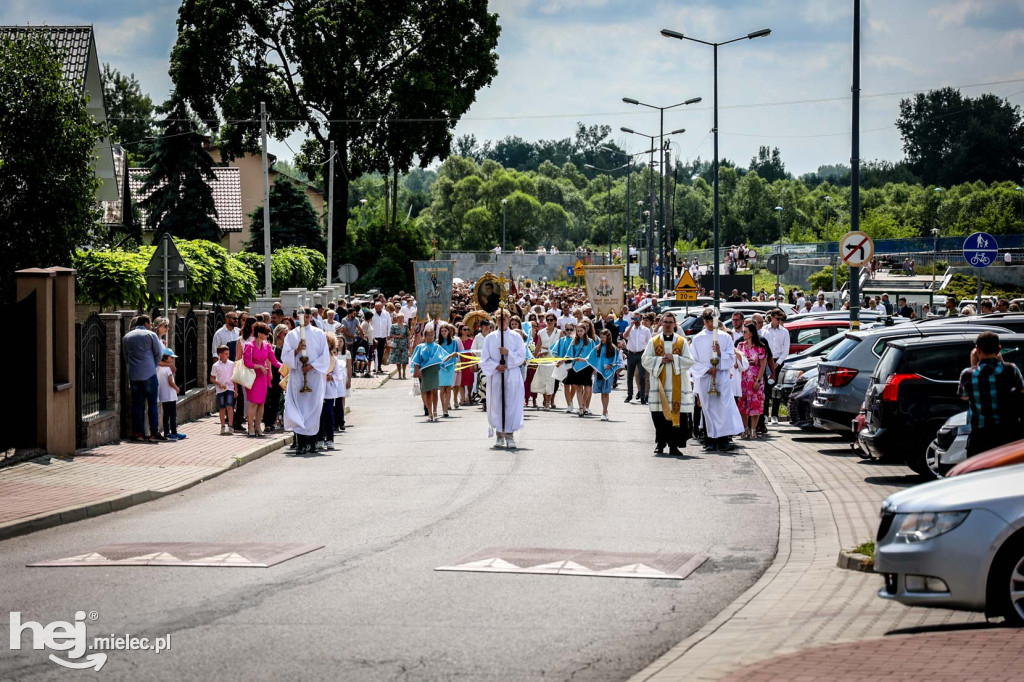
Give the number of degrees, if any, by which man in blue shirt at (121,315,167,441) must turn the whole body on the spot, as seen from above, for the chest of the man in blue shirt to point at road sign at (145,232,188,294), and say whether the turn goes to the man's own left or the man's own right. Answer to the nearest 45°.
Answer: approximately 45° to the man's own left

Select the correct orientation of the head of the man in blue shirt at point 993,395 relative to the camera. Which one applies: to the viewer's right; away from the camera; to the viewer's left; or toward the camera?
away from the camera

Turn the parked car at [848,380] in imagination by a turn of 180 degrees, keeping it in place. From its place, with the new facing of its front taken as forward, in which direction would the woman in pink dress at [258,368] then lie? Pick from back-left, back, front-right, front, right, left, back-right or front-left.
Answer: front-right

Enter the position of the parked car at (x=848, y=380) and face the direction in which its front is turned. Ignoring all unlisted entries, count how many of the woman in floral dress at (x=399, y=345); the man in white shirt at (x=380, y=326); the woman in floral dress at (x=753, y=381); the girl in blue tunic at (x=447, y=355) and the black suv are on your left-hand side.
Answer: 4

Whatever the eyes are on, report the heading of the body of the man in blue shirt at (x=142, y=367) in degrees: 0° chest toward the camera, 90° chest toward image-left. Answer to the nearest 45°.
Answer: approximately 225°

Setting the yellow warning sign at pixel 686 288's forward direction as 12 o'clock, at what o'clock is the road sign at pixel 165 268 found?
The road sign is roughly at 1 o'clock from the yellow warning sign.
